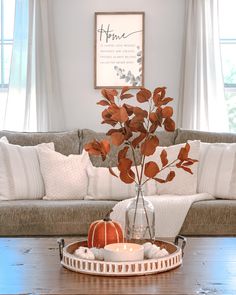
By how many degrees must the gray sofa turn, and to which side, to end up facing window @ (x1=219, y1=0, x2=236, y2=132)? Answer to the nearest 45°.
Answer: approximately 135° to its left

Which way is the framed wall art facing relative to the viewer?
toward the camera

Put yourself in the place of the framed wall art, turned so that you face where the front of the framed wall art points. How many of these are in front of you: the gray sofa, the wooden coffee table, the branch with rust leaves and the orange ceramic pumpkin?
4

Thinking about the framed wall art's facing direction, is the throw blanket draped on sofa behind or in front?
in front

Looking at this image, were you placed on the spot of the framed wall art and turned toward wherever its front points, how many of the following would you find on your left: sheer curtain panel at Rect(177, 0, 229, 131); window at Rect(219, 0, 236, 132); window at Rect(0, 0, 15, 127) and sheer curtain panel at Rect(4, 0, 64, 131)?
2

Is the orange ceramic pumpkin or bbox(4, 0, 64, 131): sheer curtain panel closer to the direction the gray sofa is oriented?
the orange ceramic pumpkin

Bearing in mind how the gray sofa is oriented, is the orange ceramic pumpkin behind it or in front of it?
in front

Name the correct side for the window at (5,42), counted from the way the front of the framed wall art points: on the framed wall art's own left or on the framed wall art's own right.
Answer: on the framed wall art's own right

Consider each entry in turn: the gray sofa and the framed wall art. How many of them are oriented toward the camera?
2

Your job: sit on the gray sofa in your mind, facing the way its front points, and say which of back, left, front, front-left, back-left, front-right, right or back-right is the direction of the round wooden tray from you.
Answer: front

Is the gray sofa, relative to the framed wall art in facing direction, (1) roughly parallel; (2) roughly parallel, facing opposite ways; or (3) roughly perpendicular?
roughly parallel

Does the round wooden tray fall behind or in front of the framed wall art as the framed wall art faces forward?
in front

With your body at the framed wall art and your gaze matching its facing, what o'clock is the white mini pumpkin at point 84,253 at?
The white mini pumpkin is roughly at 12 o'clock from the framed wall art.

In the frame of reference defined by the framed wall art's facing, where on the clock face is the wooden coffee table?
The wooden coffee table is roughly at 12 o'clock from the framed wall art.

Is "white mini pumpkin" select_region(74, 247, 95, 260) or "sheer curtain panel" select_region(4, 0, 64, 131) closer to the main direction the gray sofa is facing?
the white mini pumpkin

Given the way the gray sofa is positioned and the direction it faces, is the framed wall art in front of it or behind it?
behind

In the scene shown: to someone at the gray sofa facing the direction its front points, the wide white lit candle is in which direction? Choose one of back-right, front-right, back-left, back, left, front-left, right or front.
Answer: front

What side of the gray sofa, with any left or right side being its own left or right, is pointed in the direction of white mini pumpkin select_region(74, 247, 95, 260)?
front

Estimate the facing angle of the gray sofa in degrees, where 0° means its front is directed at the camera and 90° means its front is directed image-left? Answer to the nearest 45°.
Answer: approximately 0°

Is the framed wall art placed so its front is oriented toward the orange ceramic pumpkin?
yes
